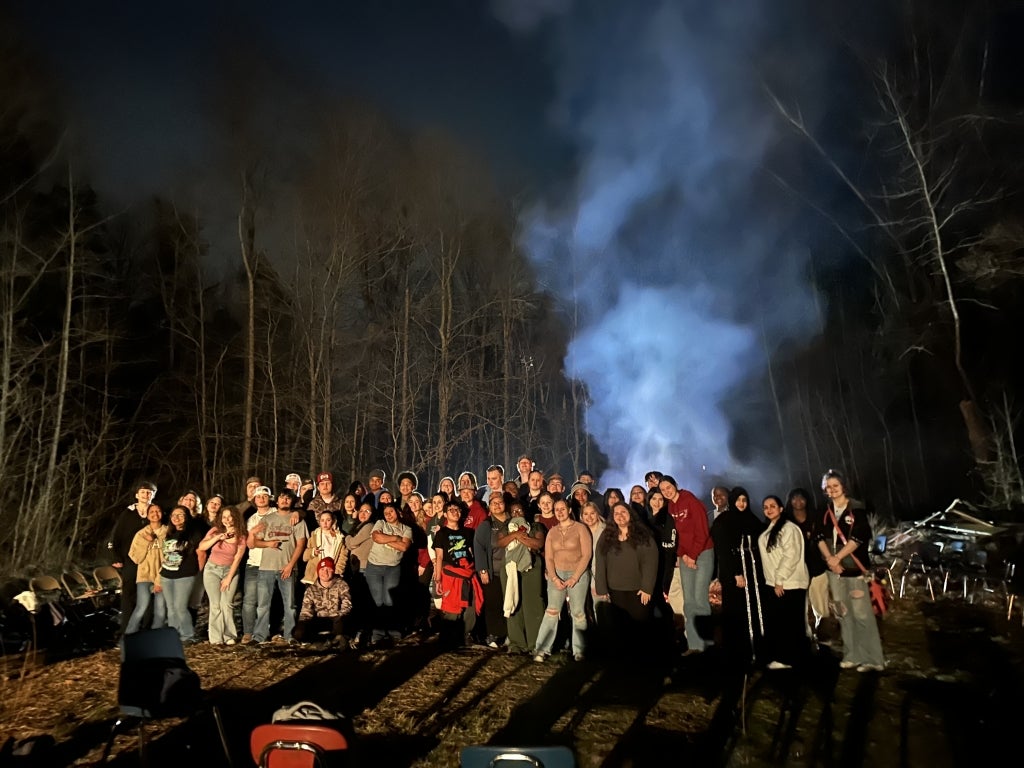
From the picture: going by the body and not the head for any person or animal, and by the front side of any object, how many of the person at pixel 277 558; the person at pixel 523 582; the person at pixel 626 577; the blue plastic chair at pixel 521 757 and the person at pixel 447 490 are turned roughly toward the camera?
4

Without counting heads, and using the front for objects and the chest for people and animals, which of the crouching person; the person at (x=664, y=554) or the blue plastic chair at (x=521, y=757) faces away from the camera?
the blue plastic chair

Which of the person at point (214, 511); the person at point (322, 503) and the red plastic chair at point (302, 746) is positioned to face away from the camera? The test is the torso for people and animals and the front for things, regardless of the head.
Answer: the red plastic chair

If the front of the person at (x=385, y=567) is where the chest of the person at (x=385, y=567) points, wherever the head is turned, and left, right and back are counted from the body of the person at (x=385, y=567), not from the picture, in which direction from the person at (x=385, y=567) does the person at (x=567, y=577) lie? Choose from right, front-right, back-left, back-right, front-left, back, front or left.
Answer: front-left

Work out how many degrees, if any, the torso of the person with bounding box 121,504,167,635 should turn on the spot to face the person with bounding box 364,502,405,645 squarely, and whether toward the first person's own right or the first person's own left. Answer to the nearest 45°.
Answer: approximately 45° to the first person's own left

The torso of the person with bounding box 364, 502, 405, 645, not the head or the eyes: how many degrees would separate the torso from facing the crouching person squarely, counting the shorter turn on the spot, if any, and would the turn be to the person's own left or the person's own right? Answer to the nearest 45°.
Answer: approximately 90° to the person's own right

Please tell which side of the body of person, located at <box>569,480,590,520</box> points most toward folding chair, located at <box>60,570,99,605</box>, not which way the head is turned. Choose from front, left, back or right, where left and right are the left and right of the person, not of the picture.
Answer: right

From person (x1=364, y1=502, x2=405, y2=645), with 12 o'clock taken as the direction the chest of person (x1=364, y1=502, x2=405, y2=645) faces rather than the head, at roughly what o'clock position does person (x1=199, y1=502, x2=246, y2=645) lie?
person (x1=199, y1=502, x2=246, y2=645) is roughly at 3 o'clock from person (x1=364, y1=502, x2=405, y2=645).

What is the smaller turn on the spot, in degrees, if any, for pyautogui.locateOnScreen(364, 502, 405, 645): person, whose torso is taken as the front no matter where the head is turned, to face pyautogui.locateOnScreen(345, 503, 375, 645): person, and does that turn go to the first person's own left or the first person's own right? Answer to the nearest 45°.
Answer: approximately 135° to the first person's own right

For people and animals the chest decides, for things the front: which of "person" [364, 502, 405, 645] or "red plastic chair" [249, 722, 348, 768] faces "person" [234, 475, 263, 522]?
the red plastic chair
